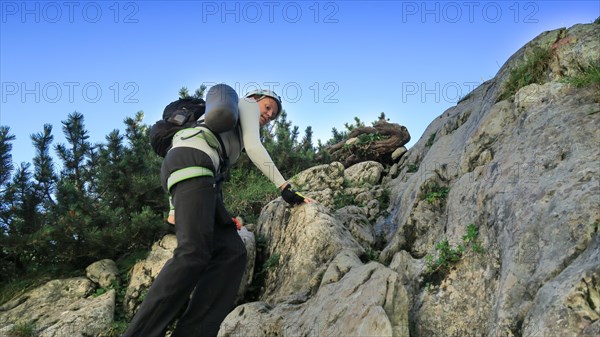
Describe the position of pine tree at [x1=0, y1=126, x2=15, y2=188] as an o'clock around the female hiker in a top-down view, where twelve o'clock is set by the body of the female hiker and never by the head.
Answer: The pine tree is roughly at 8 o'clock from the female hiker.

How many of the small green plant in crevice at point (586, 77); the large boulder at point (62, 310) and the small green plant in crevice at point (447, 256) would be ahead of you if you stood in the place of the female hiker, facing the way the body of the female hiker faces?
2

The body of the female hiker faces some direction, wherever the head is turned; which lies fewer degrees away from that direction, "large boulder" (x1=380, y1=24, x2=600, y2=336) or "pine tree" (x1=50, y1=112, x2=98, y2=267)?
the large boulder

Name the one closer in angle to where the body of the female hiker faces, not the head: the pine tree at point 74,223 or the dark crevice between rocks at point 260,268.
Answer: the dark crevice between rocks

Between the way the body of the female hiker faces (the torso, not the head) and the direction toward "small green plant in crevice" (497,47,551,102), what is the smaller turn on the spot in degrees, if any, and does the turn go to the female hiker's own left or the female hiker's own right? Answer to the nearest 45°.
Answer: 0° — they already face it

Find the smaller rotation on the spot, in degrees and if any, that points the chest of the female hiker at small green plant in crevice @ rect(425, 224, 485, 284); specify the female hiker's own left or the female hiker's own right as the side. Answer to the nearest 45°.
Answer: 0° — they already face it

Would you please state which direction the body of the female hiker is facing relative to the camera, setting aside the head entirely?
to the viewer's right

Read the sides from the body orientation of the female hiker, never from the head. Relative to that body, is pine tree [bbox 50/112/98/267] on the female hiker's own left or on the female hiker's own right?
on the female hiker's own left

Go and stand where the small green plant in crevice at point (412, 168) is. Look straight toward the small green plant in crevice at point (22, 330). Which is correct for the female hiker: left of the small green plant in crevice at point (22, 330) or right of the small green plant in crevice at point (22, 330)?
left
